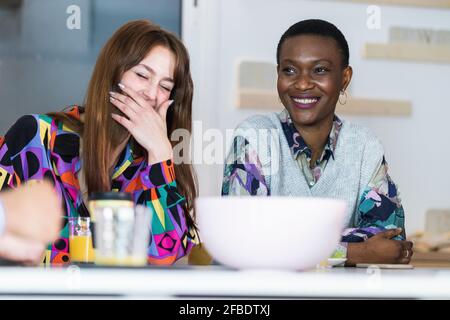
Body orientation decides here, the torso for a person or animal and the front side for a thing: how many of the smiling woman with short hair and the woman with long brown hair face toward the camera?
2

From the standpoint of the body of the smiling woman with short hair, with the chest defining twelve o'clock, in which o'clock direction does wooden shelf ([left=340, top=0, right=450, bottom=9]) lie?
The wooden shelf is roughly at 7 o'clock from the smiling woman with short hair.

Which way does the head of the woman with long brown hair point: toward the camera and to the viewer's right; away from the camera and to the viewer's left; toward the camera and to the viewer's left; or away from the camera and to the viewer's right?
toward the camera and to the viewer's right

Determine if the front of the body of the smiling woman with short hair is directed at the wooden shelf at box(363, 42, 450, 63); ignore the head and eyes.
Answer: no

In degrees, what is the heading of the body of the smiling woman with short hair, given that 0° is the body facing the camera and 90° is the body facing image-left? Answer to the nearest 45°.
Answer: approximately 0°

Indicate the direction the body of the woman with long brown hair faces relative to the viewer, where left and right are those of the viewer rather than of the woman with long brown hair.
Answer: facing the viewer

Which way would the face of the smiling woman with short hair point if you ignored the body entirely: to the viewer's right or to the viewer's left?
to the viewer's left

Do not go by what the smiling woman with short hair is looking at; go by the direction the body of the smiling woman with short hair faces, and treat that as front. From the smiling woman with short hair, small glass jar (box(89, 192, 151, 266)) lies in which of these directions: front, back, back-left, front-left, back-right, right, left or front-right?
front

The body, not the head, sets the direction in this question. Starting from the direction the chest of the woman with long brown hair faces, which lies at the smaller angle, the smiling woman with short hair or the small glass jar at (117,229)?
the small glass jar

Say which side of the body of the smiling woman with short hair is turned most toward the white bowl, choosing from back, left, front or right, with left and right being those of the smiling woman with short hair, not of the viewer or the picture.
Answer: front

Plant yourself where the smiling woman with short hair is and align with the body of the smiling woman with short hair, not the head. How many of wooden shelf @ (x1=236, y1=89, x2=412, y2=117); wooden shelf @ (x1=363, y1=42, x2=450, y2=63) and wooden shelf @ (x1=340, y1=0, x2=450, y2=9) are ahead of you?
0

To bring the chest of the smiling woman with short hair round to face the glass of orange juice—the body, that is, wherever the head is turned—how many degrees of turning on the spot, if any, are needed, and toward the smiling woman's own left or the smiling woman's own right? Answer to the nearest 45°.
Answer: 0° — they already face it

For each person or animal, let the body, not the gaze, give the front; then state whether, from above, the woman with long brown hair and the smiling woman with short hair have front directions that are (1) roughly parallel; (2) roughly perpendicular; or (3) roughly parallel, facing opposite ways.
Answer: roughly parallel

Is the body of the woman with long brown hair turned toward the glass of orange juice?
yes
